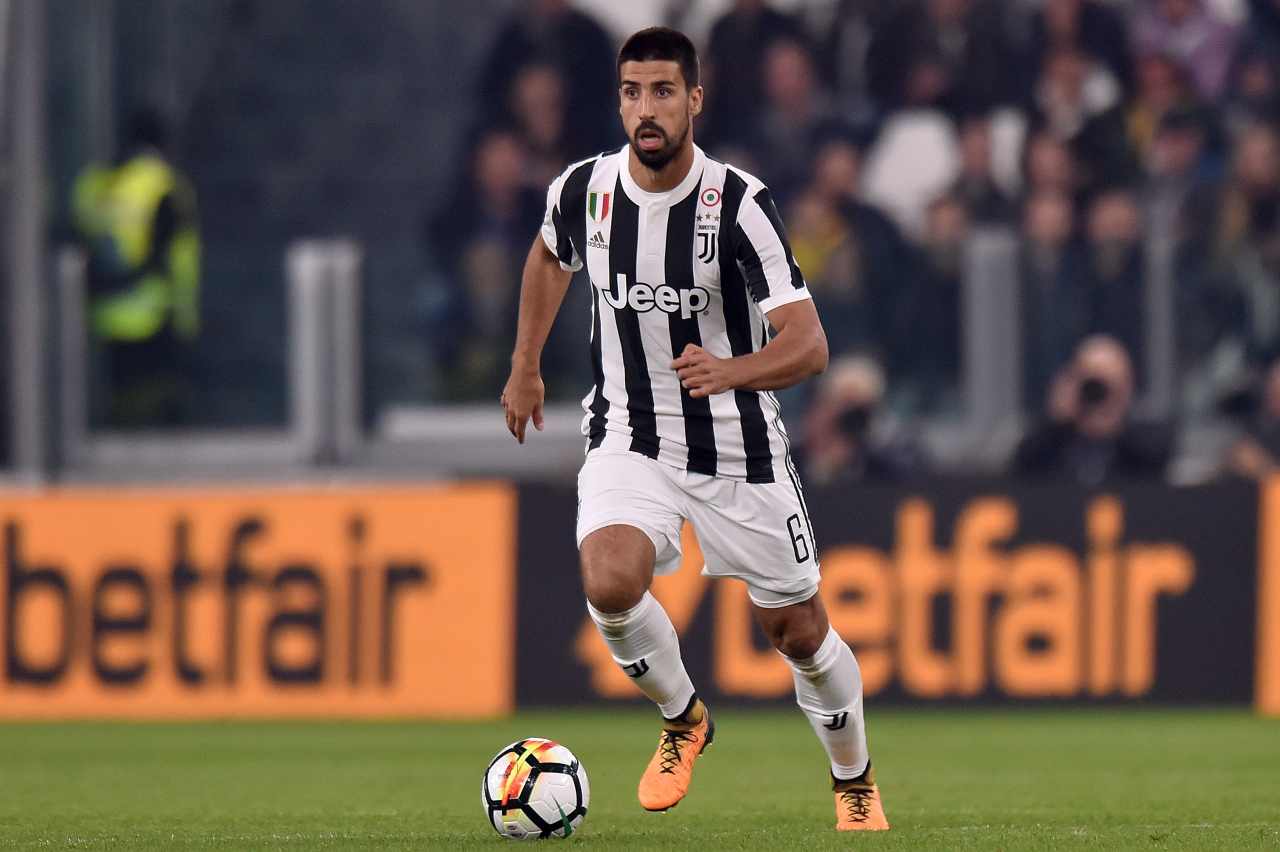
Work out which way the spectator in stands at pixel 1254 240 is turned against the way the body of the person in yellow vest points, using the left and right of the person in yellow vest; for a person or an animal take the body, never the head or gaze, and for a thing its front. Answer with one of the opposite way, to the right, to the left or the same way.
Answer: the opposite way

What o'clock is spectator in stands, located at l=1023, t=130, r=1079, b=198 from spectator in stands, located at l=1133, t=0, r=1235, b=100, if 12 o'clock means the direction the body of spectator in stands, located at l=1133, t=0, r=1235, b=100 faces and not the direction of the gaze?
spectator in stands, located at l=1023, t=130, r=1079, b=198 is roughly at 2 o'clock from spectator in stands, located at l=1133, t=0, r=1235, b=100.

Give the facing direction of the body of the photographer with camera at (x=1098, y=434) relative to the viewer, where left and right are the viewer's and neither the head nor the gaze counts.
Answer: facing the viewer

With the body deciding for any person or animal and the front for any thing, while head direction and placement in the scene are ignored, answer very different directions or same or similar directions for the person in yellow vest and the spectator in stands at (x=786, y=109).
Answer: very different directions

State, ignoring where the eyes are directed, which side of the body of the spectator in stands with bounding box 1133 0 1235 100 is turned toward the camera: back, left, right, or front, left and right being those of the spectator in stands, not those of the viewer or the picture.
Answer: front

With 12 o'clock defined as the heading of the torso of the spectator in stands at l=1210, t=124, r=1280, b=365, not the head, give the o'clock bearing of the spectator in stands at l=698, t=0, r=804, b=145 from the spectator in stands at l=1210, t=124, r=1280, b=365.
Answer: the spectator in stands at l=698, t=0, r=804, b=145 is roughly at 3 o'clock from the spectator in stands at l=1210, t=124, r=1280, b=365.

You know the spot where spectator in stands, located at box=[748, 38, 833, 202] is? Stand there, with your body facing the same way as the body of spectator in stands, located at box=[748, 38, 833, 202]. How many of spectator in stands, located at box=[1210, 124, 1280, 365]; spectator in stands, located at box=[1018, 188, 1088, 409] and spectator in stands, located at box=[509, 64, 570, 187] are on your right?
1

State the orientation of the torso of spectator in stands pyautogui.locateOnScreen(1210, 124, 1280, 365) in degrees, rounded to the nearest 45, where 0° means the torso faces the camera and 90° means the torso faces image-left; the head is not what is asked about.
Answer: approximately 0°
